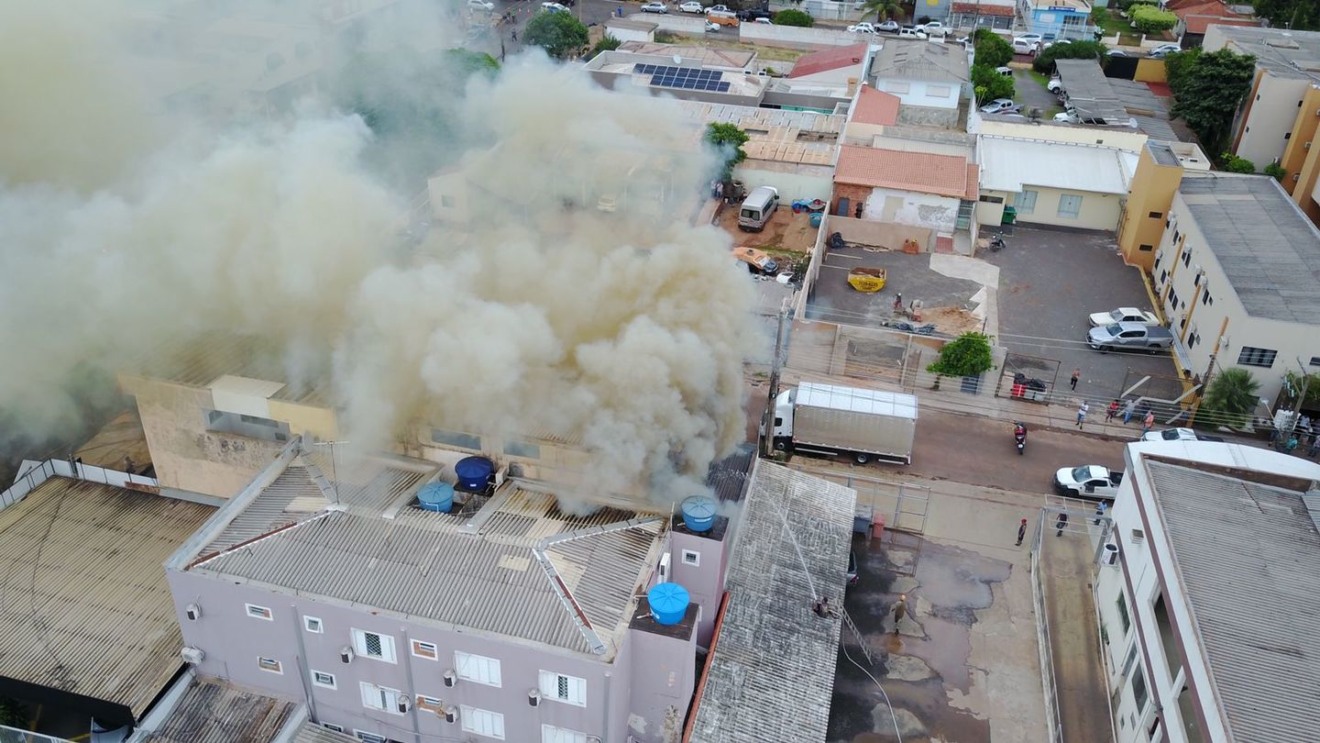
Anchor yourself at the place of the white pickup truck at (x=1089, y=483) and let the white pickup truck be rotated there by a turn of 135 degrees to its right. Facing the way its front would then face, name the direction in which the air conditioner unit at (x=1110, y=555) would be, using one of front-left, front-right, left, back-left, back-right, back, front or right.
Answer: back-right

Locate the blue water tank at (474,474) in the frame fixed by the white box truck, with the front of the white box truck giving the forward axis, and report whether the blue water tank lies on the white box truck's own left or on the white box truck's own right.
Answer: on the white box truck's own left

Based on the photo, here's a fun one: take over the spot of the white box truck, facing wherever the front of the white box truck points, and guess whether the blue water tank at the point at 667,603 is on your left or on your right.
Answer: on your left

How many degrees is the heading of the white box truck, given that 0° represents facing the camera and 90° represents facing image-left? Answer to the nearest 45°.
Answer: approximately 90°

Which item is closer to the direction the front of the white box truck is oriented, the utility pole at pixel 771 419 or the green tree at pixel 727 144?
the utility pole

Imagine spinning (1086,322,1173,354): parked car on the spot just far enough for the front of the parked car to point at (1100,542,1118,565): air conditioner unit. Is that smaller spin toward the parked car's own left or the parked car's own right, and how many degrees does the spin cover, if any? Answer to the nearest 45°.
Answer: approximately 90° to the parked car's own left

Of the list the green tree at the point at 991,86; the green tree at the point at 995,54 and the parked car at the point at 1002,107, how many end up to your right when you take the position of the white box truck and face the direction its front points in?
3

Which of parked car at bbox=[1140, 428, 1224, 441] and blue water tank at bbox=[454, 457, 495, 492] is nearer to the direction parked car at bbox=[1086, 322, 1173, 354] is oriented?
the blue water tank

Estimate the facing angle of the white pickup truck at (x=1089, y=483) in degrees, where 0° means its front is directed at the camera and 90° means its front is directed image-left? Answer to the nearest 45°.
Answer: approximately 90°

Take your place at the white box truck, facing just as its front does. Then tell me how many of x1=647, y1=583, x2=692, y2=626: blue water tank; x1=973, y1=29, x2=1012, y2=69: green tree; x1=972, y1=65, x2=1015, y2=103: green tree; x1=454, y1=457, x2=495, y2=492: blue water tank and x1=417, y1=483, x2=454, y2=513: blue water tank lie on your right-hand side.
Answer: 2
